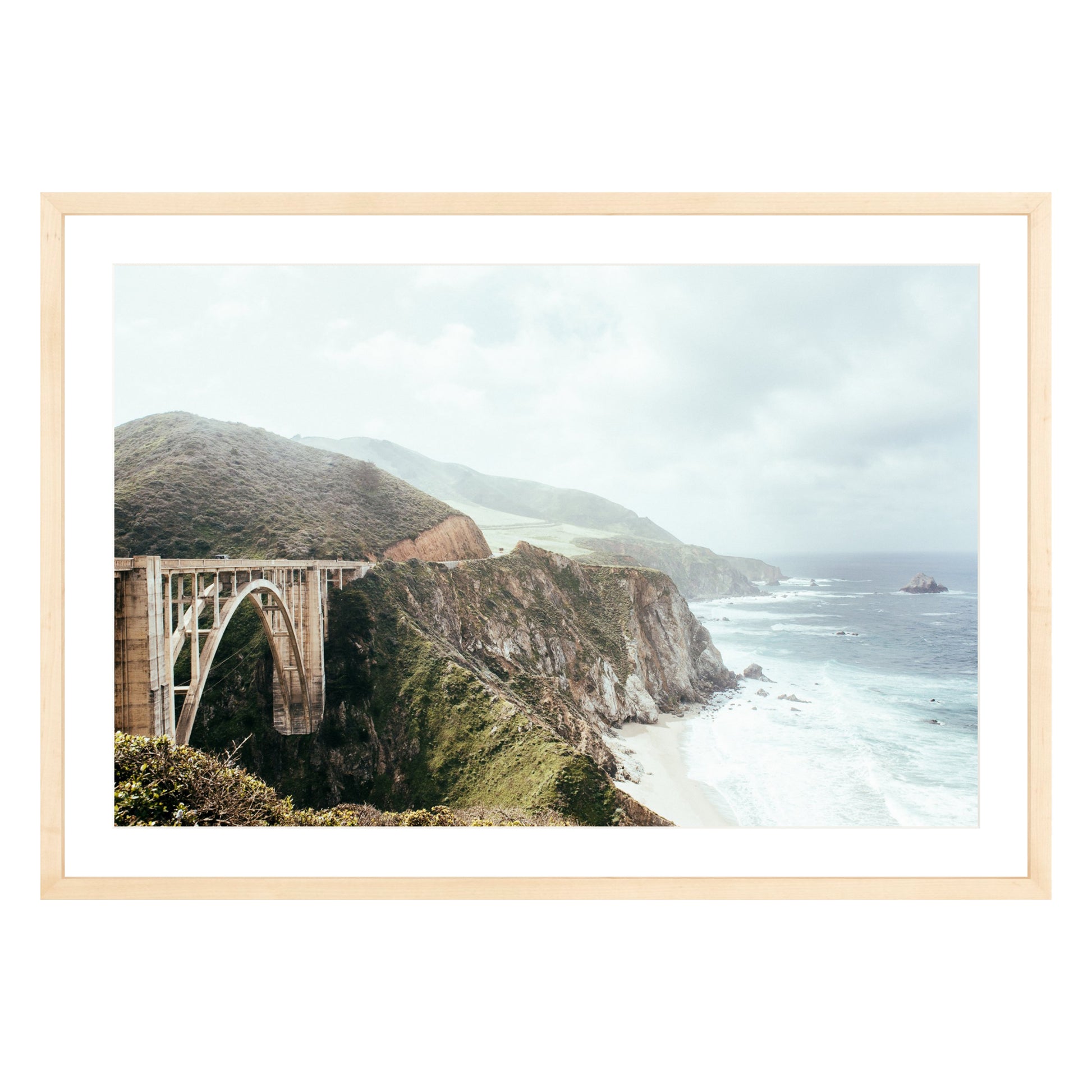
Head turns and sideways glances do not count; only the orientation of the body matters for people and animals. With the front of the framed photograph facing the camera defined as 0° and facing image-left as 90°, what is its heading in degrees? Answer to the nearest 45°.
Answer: approximately 0°
